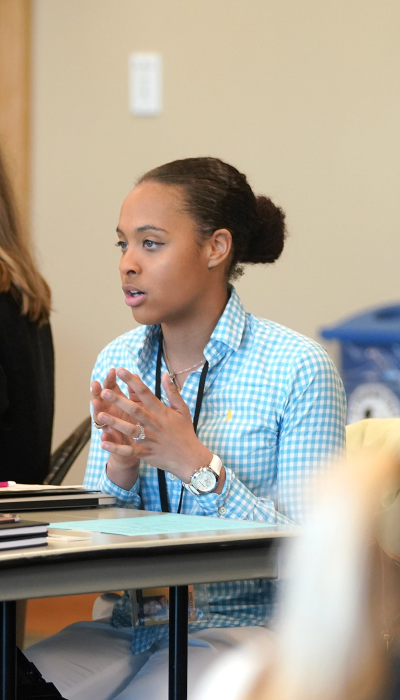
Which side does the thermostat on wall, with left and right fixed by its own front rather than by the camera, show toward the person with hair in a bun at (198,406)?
front

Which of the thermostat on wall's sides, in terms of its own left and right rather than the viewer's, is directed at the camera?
front

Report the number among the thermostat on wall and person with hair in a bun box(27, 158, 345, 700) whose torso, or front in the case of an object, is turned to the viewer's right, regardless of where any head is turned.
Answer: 0

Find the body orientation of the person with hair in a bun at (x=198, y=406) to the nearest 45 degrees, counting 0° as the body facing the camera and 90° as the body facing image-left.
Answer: approximately 45°

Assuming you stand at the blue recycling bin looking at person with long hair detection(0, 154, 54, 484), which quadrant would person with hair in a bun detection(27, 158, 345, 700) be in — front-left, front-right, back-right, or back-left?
front-left

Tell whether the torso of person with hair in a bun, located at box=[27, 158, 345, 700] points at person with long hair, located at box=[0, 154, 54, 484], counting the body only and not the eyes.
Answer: no

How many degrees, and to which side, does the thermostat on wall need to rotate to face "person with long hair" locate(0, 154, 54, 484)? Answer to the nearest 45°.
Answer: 0° — it already faces them

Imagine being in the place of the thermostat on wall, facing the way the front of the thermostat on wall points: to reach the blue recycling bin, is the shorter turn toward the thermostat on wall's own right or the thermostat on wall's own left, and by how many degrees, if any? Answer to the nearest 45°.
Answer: approximately 45° to the thermostat on wall's own left

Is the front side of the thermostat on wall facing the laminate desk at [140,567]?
yes

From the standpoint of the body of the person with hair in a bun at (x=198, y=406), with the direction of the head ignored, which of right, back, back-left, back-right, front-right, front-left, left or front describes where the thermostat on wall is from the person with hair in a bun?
back-right

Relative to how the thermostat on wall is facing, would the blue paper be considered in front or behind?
in front

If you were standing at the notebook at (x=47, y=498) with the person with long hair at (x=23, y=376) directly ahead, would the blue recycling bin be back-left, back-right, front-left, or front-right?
front-right
